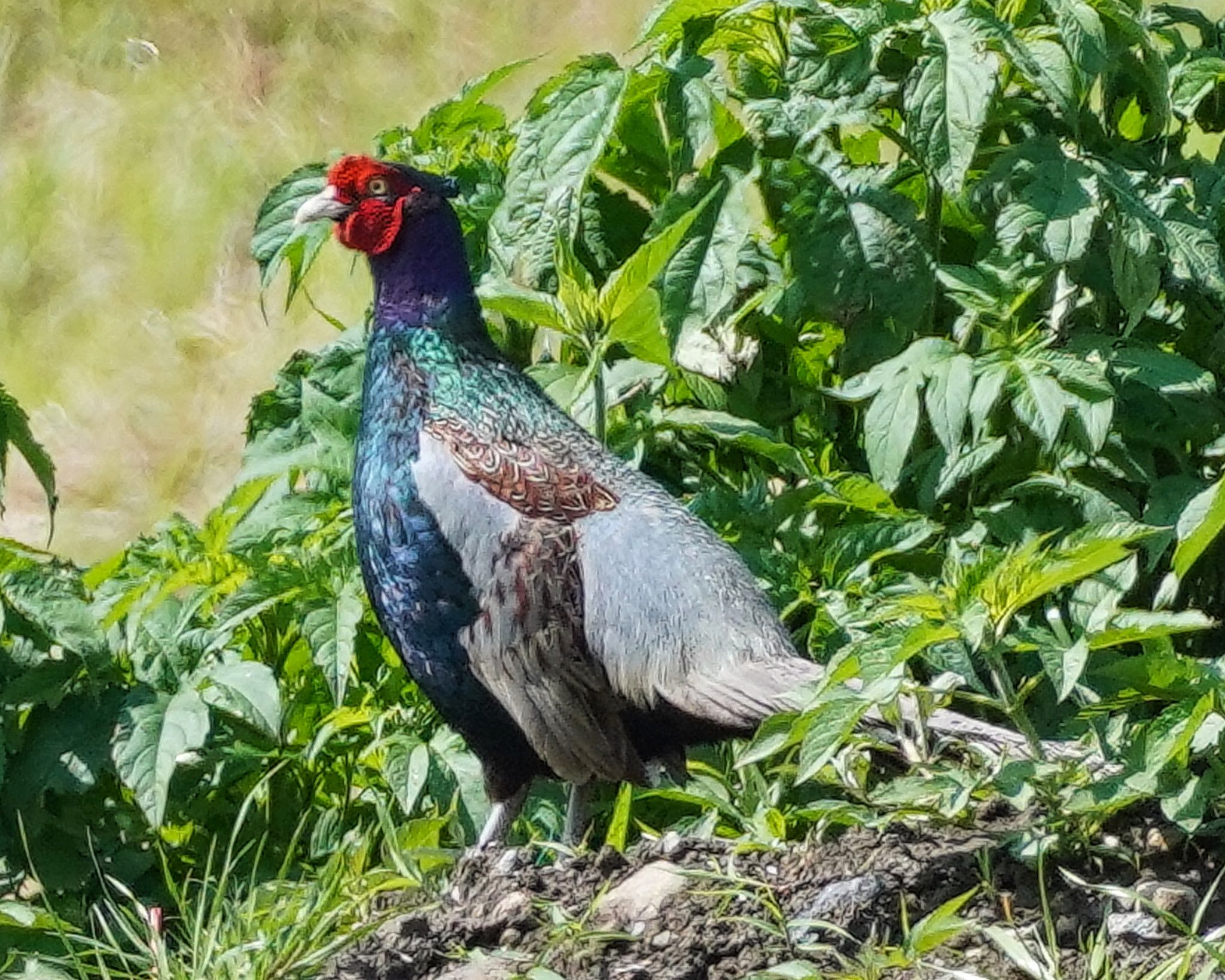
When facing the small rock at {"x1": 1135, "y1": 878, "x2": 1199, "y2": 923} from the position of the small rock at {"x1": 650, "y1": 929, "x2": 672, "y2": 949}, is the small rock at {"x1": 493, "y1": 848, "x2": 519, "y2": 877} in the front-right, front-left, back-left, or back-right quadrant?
back-left

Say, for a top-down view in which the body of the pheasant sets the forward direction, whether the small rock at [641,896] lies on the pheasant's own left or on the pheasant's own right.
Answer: on the pheasant's own left

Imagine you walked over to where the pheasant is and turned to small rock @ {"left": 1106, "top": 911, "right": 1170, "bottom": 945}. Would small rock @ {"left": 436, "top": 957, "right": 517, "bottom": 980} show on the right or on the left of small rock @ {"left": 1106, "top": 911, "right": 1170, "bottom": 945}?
right

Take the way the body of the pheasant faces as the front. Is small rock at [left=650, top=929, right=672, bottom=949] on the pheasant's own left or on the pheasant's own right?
on the pheasant's own left

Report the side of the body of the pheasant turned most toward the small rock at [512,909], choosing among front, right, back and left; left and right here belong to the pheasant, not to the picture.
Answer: left

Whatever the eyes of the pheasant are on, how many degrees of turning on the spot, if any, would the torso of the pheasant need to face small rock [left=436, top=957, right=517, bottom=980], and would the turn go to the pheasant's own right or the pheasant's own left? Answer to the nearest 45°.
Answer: approximately 90° to the pheasant's own left

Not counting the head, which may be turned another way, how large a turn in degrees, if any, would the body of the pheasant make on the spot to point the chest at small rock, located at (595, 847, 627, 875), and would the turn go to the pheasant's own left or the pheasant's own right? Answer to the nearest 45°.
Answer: approximately 90° to the pheasant's own left

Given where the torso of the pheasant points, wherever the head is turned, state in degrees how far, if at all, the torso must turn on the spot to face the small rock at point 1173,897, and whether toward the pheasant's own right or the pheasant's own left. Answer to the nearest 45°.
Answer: approximately 135° to the pheasant's own left

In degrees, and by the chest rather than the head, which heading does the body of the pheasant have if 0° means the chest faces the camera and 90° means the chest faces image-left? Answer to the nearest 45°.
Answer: approximately 90°

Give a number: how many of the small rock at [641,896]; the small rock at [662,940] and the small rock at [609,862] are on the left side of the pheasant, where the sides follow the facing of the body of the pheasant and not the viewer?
3

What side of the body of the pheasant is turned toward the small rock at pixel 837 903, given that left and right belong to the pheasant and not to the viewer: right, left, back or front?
left

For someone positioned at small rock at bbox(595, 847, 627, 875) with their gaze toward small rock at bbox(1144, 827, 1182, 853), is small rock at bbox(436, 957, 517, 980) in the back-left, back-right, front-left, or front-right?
back-right
